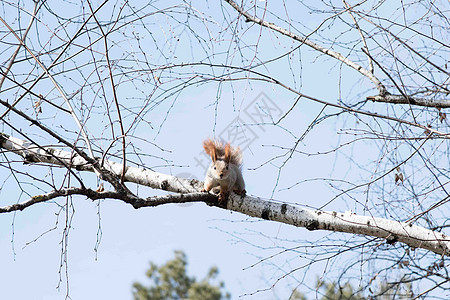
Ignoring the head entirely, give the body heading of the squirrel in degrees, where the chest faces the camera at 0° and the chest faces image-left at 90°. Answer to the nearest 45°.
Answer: approximately 0°
